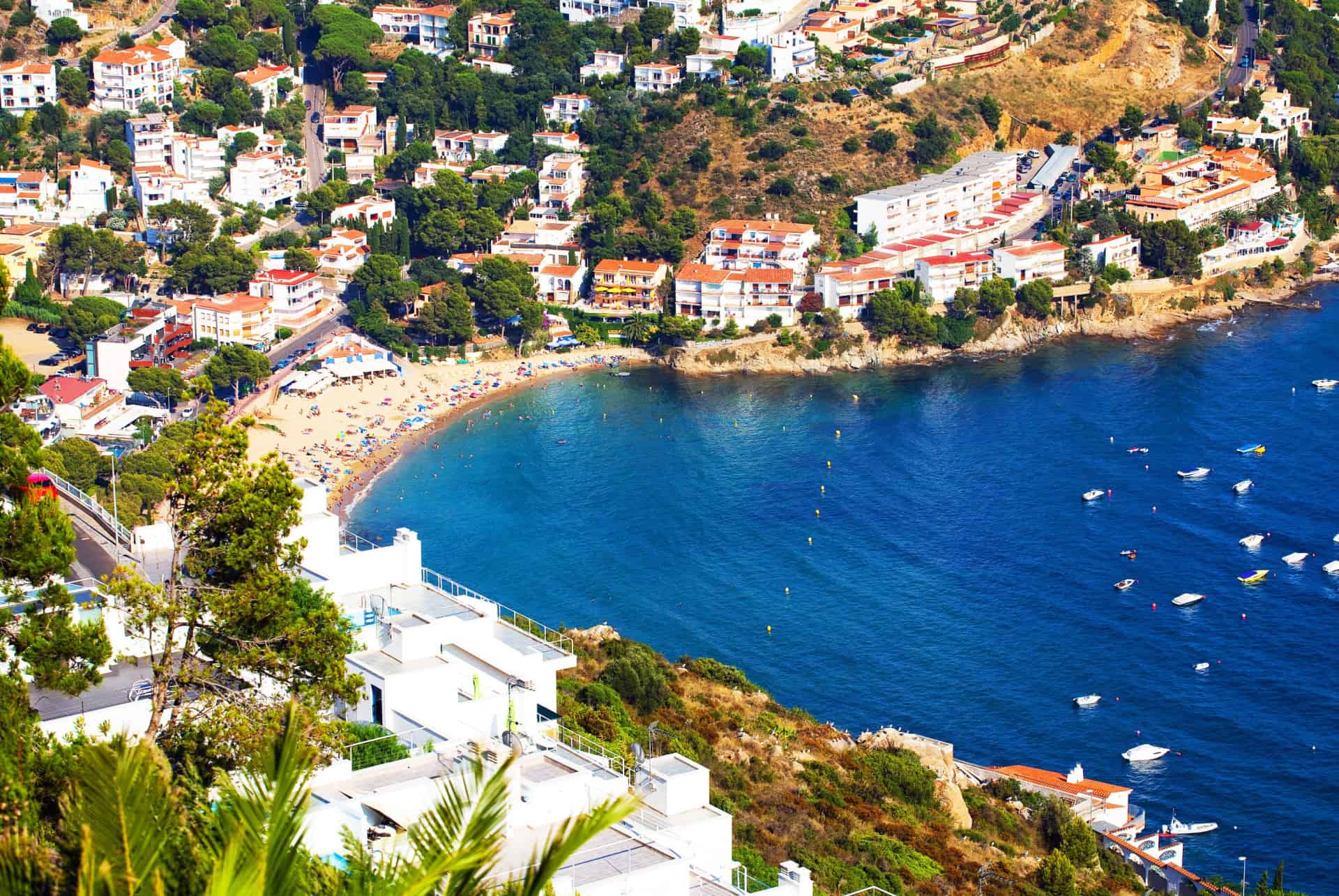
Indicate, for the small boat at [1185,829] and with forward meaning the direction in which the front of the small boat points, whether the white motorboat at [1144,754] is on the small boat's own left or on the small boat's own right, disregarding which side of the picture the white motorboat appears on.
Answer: on the small boat's own left

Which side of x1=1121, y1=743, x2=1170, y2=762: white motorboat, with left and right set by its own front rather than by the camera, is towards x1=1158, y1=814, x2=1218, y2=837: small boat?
right

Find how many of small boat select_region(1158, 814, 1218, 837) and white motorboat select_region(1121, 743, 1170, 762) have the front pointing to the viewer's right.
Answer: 2

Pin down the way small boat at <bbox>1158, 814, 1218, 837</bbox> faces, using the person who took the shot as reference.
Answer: facing to the right of the viewer

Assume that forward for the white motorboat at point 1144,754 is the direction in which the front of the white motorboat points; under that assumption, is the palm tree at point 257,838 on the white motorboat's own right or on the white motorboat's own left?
on the white motorboat's own right
